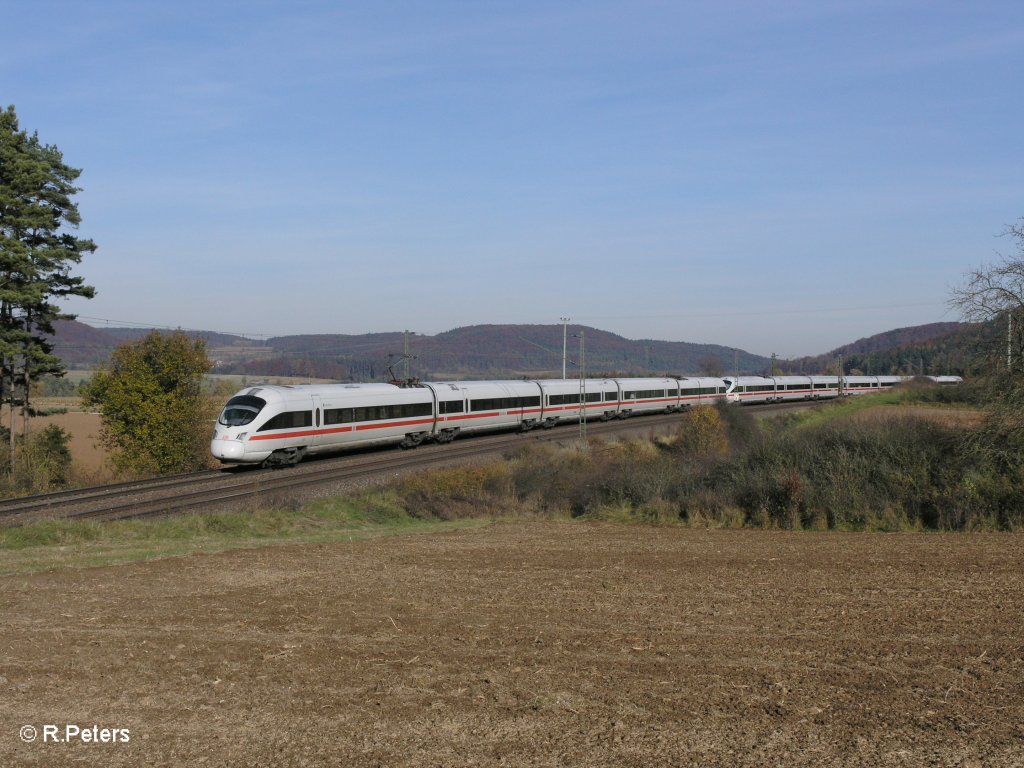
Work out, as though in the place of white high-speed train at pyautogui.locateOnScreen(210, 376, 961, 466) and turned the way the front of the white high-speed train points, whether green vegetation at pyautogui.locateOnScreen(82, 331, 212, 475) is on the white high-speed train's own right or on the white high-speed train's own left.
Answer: on the white high-speed train's own right

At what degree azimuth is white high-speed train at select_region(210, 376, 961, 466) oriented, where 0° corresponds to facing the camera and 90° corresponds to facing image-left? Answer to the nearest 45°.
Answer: approximately 45°

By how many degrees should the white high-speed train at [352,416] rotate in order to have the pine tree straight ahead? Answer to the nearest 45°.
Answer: approximately 45° to its right
